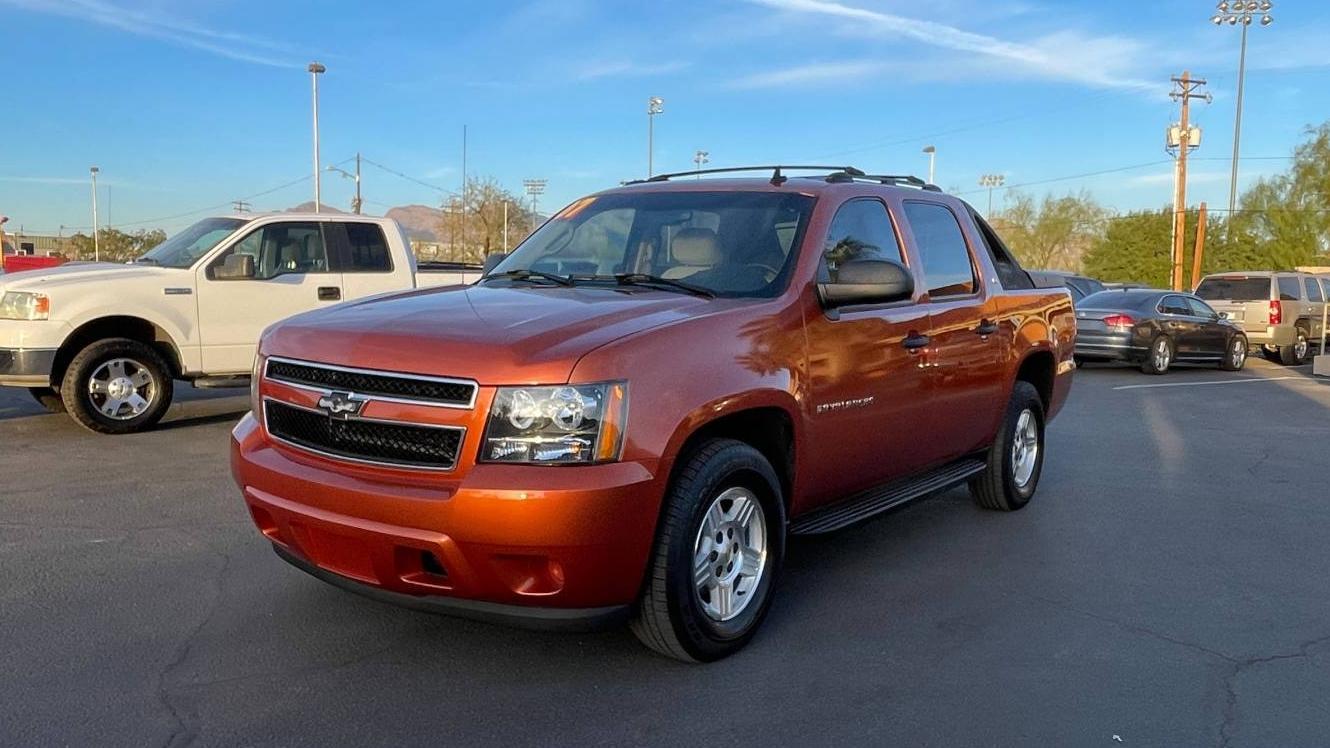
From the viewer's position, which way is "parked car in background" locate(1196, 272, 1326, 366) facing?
facing away from the viewer and to the right of the viewer

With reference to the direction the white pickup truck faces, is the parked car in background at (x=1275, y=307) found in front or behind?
behind

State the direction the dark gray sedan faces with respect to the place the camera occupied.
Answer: facing away from the viewer and to the right of the viewer

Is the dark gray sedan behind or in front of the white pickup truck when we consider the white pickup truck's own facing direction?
behind

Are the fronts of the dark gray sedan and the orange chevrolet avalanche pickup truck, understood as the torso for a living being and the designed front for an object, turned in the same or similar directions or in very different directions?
very different directions

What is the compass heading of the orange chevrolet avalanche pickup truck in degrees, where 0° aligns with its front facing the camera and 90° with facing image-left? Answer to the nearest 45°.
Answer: approximately 45°

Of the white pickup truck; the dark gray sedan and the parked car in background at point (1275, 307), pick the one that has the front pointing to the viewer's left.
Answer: the white pickup truck

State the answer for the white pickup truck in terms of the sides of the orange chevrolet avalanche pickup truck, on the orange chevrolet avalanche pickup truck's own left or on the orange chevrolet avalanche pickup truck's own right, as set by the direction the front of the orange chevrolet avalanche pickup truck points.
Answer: on the orange chevrolet avalanche pickup truck's own right

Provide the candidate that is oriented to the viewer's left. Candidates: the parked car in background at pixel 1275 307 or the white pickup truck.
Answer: the white pickup truck

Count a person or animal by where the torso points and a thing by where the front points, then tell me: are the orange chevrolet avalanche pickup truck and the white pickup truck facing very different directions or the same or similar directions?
same or similar directions

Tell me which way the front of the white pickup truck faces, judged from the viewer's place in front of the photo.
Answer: facing to the left of the viewer

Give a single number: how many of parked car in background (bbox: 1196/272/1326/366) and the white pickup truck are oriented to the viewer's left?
1

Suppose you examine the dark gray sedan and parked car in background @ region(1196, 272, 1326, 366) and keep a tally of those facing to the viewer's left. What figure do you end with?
0
